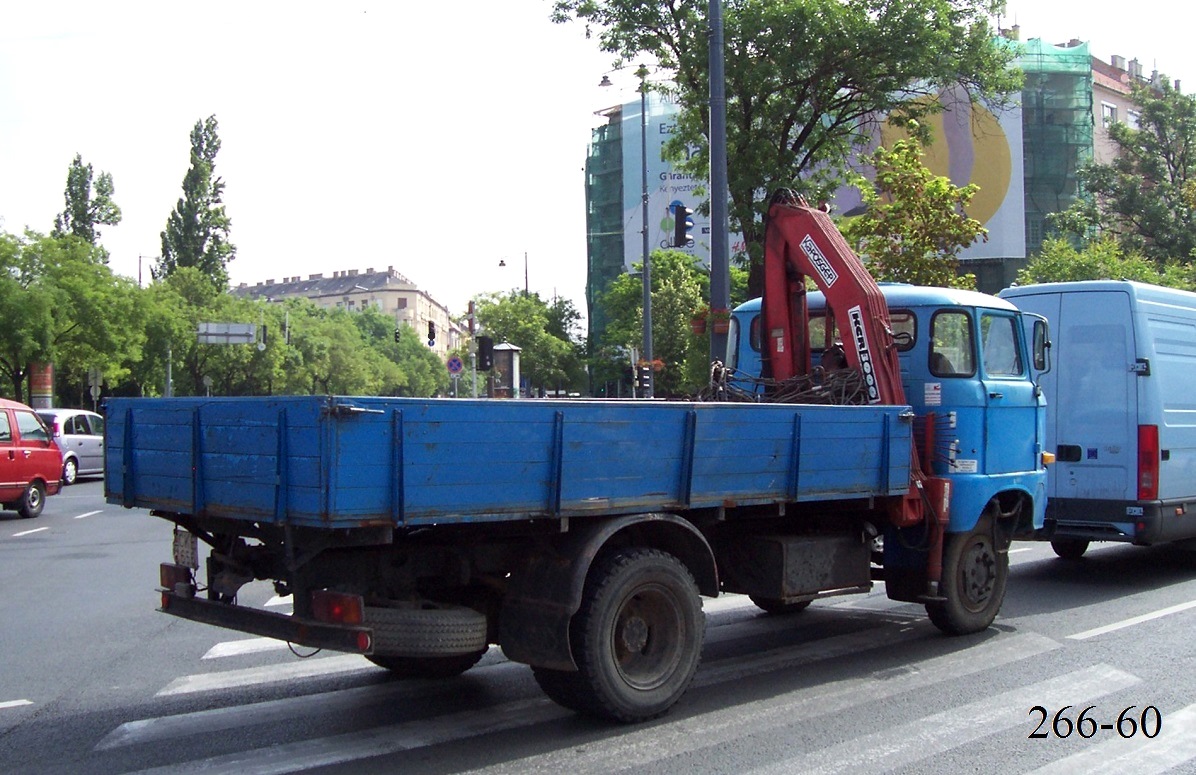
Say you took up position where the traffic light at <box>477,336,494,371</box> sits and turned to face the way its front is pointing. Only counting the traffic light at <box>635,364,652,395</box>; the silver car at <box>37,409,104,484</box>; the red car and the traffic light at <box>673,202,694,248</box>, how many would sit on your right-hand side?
2

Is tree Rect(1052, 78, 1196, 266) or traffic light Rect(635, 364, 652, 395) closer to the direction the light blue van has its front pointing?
the tree

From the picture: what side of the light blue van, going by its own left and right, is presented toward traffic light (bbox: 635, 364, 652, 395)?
left

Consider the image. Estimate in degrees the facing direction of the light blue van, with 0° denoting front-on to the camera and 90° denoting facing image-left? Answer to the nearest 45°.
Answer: approximately 225°

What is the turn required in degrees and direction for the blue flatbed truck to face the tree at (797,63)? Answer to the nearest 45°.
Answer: approximately 45° to its left

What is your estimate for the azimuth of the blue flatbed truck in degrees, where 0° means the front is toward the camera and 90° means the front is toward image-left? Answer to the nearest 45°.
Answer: approximately 225°
